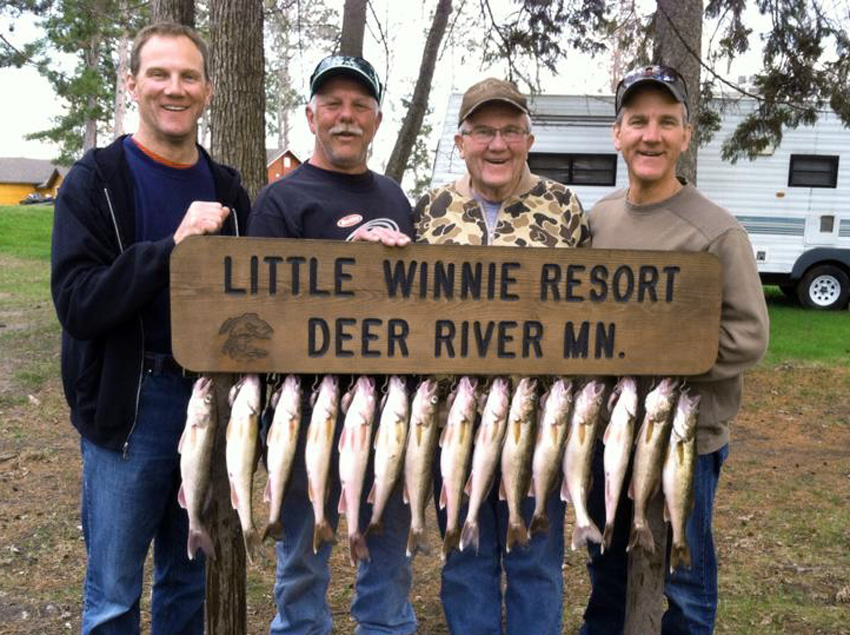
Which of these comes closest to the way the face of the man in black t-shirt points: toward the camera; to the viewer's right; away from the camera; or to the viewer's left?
toward the camera

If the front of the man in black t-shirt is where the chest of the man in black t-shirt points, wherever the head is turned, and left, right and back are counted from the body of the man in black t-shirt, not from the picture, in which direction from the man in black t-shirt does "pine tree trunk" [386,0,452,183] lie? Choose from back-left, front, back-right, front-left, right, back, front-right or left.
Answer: back

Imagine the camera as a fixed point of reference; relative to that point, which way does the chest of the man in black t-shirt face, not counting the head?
toward the camera

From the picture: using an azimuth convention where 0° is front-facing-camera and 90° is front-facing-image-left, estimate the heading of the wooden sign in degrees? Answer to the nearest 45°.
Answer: approximately 0°

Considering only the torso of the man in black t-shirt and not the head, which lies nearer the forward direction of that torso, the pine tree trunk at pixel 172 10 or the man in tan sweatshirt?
the man in tan sweatshirt

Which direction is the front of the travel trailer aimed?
to the viewer's left

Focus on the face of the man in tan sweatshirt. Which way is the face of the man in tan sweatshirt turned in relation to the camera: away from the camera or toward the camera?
toward the camera

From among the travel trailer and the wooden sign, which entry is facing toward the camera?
the wooden sign

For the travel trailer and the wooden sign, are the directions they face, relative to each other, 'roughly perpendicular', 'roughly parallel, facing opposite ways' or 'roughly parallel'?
roughly perpendicular

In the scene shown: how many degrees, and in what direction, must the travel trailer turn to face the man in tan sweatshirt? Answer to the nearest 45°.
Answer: approximately 90° to its left
